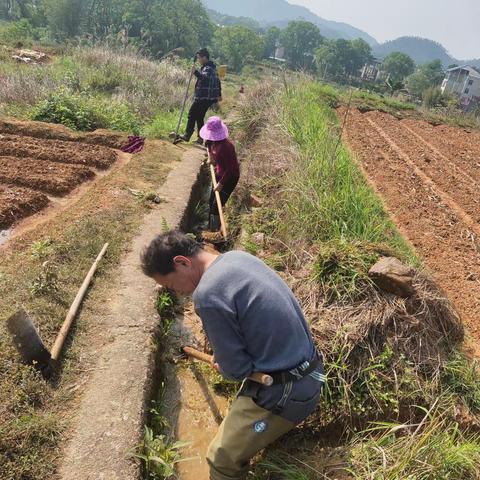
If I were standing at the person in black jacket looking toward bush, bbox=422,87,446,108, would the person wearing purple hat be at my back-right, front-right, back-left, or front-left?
back-right

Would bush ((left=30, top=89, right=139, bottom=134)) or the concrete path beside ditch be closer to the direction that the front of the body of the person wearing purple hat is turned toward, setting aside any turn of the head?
the concrete path beside ditch

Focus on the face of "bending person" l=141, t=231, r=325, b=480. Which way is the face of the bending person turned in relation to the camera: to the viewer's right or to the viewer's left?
to the viewer's left

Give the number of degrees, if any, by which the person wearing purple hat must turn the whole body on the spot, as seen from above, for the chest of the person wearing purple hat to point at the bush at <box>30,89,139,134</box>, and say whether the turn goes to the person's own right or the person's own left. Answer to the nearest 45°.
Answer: approximately 90° to the person's own right

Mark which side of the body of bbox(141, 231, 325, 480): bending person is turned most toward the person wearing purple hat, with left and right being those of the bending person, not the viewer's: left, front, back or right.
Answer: right

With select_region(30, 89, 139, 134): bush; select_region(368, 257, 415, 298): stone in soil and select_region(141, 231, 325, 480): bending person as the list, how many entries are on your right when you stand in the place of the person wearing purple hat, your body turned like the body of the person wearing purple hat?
1

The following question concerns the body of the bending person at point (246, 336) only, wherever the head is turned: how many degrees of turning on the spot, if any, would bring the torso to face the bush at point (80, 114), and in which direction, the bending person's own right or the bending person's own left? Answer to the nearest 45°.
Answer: approximately 45° to the bending person's own right

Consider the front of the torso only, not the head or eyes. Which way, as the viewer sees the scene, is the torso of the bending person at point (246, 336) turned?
to the viewer's left

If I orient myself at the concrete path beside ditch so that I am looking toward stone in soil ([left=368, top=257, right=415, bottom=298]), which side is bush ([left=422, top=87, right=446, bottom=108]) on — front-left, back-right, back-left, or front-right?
front-left

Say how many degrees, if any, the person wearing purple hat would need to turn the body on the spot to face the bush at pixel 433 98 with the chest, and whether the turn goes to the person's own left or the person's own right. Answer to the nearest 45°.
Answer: approximately 180°

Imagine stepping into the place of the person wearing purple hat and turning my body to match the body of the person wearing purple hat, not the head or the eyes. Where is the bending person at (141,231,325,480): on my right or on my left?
on my left

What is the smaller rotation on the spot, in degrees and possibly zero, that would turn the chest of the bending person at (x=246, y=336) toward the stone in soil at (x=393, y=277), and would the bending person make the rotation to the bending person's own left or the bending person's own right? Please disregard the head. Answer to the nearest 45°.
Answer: approximately 135° to the bending person's own right

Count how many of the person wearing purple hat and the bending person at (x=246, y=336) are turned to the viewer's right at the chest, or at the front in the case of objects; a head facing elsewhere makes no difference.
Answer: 0

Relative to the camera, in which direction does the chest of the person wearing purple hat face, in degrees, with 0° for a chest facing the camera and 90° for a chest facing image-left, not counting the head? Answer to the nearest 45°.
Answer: approximately 45°
